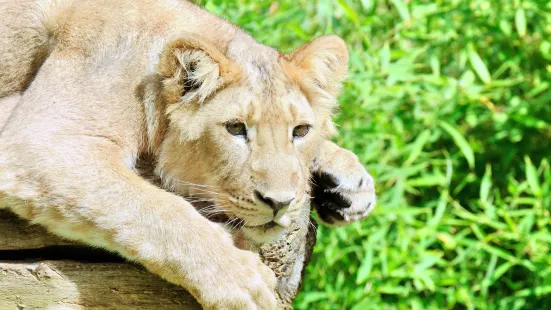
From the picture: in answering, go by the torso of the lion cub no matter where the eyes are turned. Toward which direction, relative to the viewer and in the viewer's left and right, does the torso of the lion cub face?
facing the viewer and to the right of the viewer
